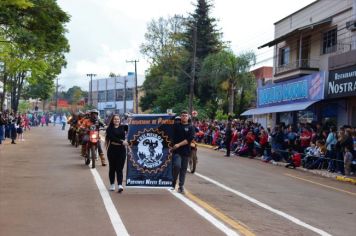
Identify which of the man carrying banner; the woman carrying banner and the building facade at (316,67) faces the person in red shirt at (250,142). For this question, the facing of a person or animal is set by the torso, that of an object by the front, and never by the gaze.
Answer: the building facade

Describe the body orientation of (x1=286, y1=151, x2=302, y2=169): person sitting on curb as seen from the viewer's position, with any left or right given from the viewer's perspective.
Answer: facing to the left of the viewer

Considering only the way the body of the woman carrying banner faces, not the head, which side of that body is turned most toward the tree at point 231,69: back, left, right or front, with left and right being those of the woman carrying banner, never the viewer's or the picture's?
back

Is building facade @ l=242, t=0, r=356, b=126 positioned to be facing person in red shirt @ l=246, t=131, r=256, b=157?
yes

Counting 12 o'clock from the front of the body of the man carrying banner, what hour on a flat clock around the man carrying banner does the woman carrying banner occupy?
The woman carrying banner is roughly at 3 o'clock from the man carrying banner.

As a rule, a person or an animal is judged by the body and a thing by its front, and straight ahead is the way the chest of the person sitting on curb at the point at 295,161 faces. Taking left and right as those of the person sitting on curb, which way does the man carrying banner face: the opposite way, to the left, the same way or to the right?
to the left

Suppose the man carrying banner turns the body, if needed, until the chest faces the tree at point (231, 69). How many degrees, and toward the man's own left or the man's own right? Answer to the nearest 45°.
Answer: approximately 180°

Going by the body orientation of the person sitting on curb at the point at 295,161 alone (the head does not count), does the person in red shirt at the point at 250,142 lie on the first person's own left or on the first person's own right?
on the first person's own right

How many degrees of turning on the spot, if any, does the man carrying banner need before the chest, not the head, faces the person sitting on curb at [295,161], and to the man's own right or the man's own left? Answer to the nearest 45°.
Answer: approximately 135° to the man's own left

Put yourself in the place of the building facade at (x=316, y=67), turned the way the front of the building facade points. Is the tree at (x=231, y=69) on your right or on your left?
on your right
